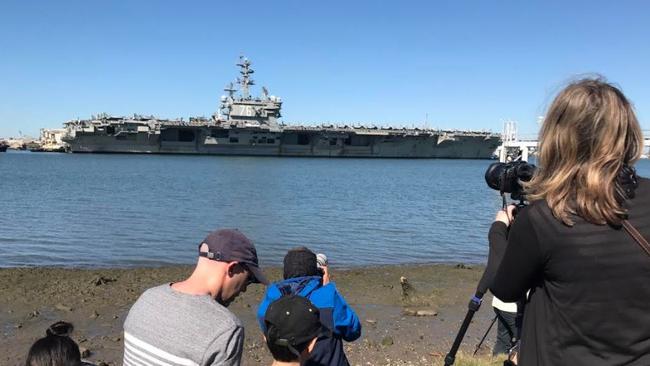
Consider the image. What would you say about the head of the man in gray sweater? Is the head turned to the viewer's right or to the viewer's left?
to the viewer's right

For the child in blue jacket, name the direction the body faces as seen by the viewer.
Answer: away from the camera

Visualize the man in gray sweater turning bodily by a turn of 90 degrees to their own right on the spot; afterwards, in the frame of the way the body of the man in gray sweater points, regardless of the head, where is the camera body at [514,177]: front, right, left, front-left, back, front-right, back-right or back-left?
front-left

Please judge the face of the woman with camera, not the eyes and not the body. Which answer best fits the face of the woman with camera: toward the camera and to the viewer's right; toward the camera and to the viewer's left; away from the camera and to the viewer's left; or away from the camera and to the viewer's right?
away from the camera and to the viewer's left

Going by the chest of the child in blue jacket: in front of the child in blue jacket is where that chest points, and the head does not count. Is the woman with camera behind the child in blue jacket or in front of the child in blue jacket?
behind

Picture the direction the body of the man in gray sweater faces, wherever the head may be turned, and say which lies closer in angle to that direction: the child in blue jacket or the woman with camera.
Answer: the child in blue jacket

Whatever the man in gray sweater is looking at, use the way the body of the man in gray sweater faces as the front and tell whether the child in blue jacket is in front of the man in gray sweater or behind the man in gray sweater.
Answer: in front

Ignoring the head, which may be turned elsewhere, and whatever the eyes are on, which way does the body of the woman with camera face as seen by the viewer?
away from the camera

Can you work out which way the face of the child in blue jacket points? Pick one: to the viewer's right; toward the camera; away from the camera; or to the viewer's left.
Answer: away from the camera

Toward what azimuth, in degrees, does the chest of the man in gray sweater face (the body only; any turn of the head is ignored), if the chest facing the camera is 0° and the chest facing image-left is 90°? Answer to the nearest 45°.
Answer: approximately 225°

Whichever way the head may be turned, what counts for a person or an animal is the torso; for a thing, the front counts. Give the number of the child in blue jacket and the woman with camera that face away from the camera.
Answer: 2

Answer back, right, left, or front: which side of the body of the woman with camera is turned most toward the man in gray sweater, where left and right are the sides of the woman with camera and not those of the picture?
left
